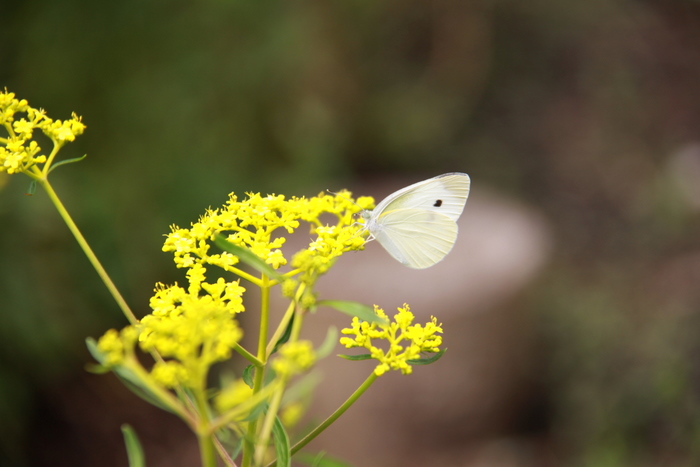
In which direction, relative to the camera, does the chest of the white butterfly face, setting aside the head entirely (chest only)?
to the viewer's left

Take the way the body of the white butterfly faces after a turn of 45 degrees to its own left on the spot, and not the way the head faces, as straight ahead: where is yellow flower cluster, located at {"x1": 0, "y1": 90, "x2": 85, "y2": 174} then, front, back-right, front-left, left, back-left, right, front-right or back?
front
